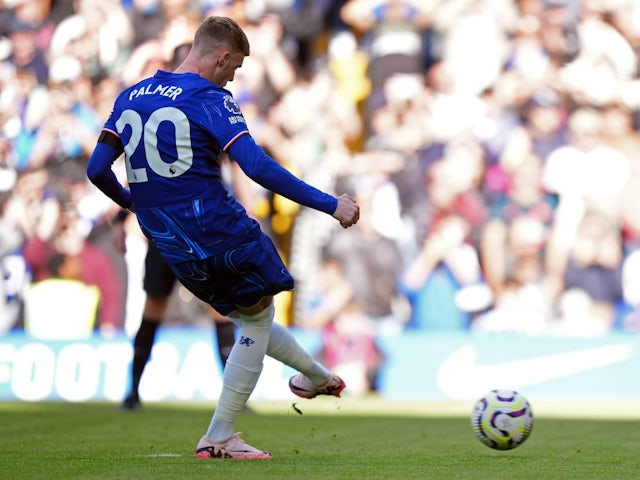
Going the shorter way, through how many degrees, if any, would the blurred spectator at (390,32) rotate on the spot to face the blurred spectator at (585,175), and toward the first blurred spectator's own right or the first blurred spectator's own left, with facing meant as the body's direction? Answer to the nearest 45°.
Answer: approximately 90° to the first blurred spectator's own left

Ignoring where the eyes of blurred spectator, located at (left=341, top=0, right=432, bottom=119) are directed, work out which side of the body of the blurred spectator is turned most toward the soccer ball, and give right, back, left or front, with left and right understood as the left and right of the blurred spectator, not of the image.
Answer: front

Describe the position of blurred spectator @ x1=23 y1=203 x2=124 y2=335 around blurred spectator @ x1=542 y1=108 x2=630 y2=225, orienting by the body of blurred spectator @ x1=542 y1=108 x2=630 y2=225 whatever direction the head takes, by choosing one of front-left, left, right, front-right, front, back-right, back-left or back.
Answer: right

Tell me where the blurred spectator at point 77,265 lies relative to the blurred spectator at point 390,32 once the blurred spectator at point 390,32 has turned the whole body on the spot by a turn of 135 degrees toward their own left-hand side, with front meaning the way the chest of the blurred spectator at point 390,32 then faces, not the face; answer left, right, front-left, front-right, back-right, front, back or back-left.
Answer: back-left

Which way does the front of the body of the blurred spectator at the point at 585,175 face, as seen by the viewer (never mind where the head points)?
toward the camera

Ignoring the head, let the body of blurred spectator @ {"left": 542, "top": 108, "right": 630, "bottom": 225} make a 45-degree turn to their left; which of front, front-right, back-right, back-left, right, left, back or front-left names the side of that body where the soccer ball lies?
front-right

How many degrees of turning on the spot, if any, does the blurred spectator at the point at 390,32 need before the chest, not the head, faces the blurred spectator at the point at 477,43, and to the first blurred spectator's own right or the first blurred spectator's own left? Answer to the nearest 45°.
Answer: approximately 90° to the first blurred spectator's own left

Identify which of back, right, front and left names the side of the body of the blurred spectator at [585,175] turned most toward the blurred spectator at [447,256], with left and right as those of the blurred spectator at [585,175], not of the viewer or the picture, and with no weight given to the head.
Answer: right

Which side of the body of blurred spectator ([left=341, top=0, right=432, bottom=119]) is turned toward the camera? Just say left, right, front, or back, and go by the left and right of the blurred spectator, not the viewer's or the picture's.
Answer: front

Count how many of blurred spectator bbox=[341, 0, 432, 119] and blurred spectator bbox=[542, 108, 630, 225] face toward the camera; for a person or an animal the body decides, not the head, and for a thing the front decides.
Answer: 2
